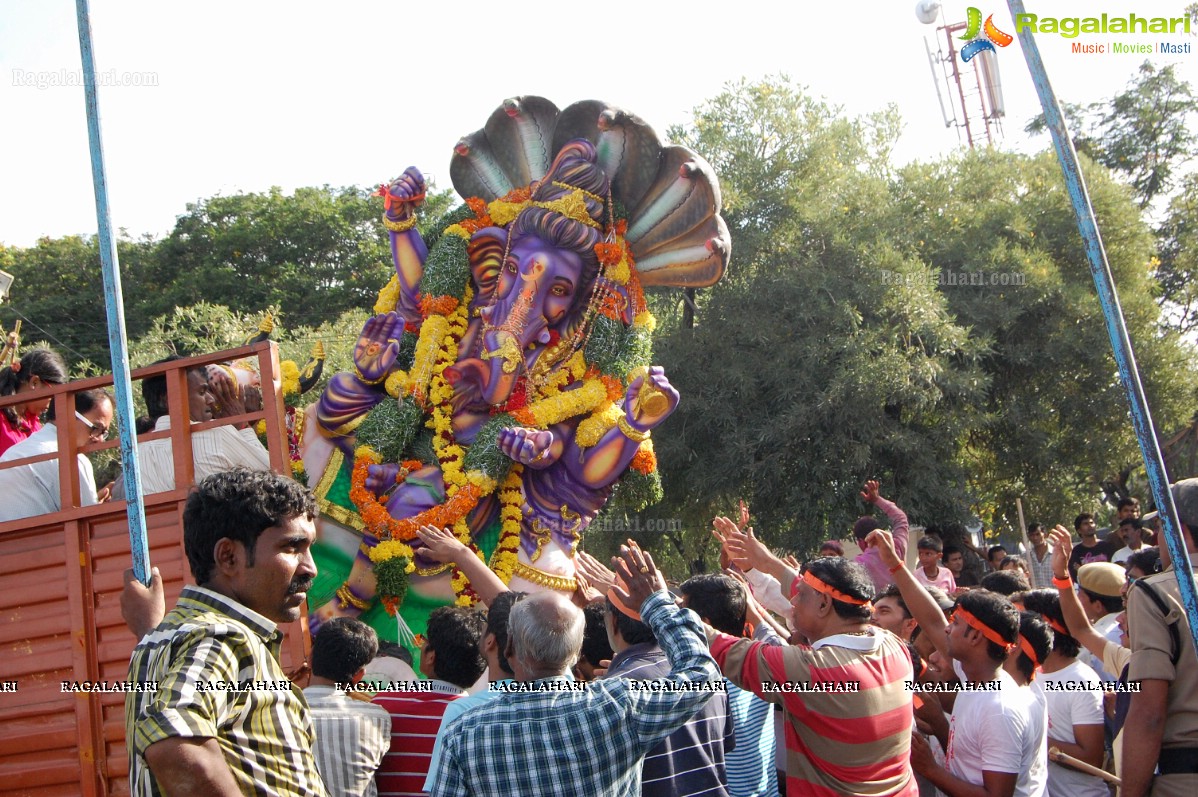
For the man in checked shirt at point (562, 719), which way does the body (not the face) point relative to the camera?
away from the camera

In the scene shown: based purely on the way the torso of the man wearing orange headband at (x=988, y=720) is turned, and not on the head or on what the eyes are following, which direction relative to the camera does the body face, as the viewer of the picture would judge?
to the viewer's left

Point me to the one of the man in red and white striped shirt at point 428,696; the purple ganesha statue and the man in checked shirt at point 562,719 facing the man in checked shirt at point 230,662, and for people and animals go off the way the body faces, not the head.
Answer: the purple ganesha statue

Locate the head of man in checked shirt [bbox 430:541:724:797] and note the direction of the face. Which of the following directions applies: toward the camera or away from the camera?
away from the camera

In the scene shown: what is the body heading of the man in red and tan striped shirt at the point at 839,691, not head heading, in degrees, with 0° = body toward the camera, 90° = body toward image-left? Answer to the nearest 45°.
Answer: approximately 135°

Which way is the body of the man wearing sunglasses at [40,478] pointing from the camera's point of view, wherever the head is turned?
to the viewer's right

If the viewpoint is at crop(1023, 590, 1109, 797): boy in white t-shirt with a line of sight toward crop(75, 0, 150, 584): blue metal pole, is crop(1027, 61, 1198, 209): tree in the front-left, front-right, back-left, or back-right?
back-right

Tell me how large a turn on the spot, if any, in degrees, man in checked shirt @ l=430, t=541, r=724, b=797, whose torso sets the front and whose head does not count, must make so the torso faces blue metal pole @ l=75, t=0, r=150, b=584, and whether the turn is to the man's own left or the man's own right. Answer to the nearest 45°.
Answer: approximately 45° to the man's own left

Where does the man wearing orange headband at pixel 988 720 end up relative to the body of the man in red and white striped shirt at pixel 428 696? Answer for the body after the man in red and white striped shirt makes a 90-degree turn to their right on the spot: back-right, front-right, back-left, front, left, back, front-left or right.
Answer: front-right

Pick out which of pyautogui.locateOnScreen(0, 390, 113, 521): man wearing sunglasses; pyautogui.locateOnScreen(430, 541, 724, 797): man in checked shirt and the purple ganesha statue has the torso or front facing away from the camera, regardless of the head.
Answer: the man in checked shirt

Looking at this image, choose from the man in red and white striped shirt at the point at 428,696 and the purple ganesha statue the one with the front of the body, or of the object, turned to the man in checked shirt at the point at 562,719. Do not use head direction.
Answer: the purple ganesha statue

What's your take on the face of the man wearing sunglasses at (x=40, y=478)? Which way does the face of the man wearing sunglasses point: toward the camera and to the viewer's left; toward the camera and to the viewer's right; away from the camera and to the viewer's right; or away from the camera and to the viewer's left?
toward the camera and to the viewer's right

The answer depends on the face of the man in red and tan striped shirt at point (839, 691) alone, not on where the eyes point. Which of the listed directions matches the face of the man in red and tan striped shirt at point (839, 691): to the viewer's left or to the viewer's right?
to the viewer's left

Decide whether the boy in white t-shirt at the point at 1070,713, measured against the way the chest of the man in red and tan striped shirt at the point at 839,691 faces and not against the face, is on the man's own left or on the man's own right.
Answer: on the man's own right
